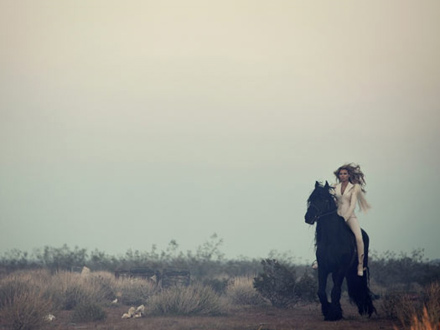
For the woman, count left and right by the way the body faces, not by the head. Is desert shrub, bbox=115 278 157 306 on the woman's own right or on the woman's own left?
on the woman's own right

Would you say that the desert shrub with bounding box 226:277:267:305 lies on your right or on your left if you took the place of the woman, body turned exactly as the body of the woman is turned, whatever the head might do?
on your right

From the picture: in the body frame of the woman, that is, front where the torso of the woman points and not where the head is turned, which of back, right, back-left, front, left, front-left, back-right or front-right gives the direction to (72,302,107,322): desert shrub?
front-right

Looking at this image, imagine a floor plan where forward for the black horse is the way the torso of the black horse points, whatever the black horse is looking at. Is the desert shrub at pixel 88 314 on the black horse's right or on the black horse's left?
on the black horse's right

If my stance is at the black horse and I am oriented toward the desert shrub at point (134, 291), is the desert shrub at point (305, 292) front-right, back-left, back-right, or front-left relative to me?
front-right

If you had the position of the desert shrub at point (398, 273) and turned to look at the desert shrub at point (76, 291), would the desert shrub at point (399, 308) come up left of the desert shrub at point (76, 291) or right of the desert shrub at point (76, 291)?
left

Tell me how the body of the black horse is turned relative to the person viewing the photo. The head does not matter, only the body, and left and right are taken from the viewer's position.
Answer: facing the viewer and to the left of the viewer

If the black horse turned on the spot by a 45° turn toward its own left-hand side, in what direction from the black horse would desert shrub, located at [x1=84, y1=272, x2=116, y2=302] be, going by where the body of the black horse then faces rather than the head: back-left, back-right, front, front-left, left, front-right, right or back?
back-right

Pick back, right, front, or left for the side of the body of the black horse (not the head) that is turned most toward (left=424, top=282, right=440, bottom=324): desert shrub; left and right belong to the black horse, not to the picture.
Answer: left

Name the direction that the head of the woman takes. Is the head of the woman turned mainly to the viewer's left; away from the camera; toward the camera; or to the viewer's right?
toward the camera

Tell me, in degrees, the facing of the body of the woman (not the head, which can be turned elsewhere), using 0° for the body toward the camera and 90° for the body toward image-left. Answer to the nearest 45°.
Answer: approximately 45°

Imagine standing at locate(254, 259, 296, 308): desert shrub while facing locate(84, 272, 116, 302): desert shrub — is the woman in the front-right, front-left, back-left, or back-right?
back-left

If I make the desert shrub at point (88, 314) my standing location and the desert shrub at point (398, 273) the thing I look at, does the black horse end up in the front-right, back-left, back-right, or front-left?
front-right
